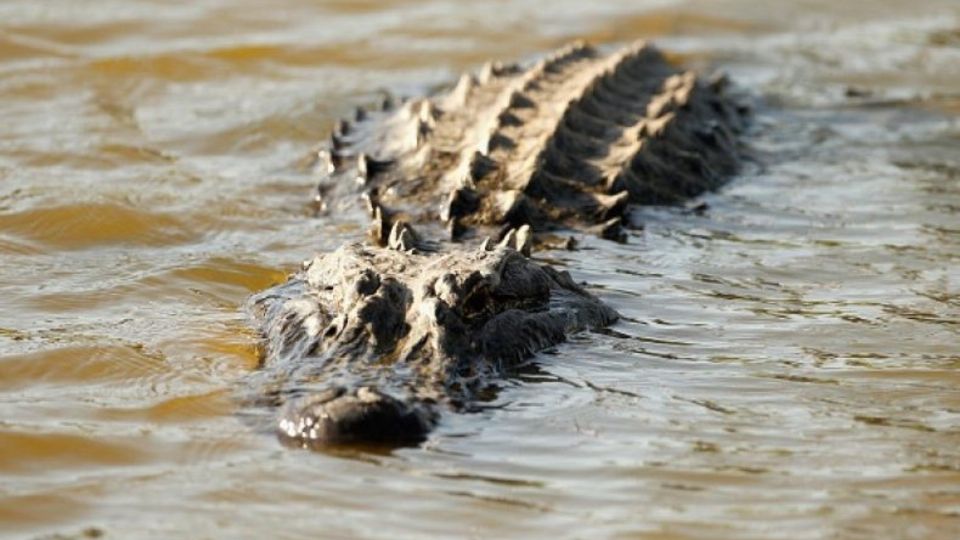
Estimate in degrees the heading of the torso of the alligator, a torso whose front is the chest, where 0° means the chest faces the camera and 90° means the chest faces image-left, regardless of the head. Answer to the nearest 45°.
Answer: approximately 45°
